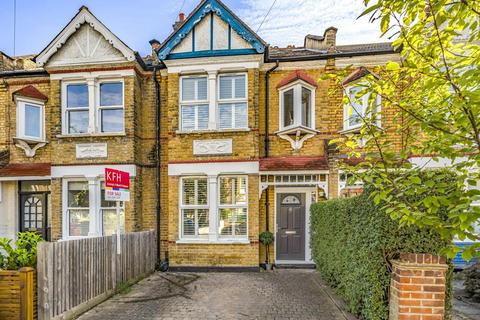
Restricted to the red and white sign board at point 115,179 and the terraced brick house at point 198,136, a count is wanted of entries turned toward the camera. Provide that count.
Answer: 2

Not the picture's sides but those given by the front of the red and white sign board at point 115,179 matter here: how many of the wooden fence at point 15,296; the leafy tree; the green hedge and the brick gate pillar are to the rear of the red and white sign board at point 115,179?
0

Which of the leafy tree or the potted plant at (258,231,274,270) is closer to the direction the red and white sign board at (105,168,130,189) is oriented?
the leafy tree

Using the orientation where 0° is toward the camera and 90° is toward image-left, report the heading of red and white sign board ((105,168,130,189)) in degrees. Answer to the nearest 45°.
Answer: approximately 0°

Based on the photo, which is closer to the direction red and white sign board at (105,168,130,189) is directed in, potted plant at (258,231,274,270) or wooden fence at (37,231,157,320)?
the wooden fence

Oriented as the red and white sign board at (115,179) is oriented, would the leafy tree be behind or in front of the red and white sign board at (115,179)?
in front

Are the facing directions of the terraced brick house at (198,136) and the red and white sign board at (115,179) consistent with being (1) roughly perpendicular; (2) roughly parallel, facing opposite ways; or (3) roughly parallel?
roughly parallel

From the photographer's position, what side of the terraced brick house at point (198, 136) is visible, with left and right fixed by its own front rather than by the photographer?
front
